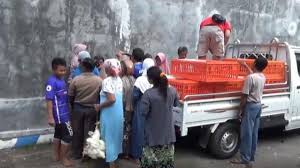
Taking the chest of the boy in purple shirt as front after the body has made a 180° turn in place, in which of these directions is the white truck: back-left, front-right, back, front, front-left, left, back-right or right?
back-right

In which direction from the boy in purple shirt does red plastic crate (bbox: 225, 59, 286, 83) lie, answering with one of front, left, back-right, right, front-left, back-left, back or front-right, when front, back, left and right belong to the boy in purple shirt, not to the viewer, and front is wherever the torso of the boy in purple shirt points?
front-left

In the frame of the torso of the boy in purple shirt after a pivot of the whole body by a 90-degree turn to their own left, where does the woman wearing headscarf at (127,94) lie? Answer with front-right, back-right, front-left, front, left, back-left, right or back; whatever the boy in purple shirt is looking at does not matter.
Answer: front-right

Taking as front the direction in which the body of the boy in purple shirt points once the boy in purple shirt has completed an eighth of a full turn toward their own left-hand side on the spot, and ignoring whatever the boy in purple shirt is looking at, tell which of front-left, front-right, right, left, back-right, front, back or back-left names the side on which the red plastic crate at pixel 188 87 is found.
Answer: front

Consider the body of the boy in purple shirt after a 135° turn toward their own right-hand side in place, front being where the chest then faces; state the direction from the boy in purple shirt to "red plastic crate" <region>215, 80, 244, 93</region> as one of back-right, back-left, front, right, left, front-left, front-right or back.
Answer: back

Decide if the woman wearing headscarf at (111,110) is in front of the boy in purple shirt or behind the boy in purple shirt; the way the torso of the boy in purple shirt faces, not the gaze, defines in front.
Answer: in front

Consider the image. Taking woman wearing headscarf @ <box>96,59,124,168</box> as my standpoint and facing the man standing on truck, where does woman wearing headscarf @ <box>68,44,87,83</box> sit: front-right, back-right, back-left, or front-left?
front-left

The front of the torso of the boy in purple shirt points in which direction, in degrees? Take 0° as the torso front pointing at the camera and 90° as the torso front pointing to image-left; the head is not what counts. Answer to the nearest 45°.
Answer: approximately 315°

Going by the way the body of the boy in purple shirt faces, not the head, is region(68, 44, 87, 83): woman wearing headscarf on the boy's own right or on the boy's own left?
on the boy's own left

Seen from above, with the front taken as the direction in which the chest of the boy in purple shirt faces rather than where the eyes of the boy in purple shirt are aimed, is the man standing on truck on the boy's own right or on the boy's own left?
on the boy's own left

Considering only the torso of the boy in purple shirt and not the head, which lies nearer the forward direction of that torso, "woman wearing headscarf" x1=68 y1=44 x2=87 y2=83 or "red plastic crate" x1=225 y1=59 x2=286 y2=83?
the red plastic crate
